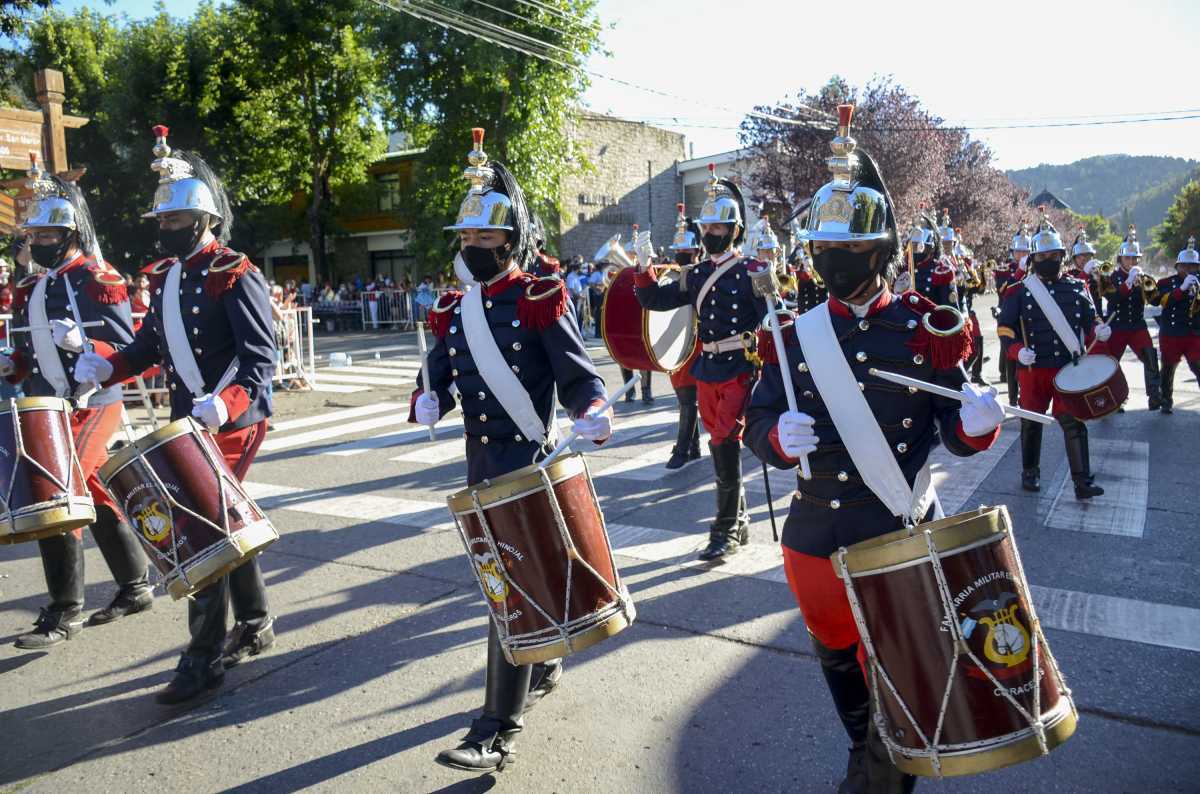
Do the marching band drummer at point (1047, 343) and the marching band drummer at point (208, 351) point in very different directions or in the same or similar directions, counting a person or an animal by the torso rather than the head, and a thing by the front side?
same or similar directions

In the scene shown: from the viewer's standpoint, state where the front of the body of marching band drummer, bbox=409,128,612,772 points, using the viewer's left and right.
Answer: facing the viewer and to the left of the viewer

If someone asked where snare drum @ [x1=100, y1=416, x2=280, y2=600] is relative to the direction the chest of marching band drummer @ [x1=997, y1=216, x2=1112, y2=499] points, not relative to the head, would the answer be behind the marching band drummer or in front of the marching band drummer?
in front

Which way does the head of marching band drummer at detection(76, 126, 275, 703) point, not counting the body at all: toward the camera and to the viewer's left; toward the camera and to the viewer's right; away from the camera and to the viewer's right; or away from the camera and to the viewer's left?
toward the camera and to the viewer's left

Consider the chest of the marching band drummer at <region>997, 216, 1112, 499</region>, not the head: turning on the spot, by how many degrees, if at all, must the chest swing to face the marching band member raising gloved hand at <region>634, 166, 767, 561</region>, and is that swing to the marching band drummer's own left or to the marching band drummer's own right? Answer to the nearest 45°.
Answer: approximately 45° to the marching band drummer's own right

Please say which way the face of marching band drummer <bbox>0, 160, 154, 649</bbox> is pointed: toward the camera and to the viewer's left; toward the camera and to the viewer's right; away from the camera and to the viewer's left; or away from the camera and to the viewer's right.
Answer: toward the camera and to the viewer's left

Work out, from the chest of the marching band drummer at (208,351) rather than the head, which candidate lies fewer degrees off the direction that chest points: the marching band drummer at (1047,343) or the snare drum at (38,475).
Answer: the snare drum

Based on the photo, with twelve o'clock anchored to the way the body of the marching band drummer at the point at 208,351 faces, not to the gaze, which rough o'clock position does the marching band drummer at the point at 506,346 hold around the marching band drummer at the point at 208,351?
the marching band drummer at the point at 506,346 is roughly at 9 o'clock from the marching band drummer at the point at 208,351.

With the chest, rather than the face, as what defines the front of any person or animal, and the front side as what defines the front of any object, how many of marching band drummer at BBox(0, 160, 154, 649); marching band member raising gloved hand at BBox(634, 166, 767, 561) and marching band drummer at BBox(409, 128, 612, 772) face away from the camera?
0

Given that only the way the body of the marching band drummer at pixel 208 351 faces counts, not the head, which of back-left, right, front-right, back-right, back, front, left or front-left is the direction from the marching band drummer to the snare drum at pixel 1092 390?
back-left

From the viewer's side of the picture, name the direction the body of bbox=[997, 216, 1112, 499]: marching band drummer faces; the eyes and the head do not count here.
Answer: toward the camera

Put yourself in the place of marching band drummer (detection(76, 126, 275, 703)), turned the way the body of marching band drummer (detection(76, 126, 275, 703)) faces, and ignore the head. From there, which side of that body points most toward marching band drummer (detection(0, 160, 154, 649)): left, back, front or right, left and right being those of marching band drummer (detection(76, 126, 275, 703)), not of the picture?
right

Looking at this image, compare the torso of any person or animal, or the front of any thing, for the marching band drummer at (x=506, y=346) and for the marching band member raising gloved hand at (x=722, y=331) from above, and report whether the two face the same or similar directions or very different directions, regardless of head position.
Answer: same or similar directions

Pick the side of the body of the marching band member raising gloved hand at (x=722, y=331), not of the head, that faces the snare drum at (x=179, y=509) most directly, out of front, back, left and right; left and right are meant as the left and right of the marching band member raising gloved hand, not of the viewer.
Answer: front
